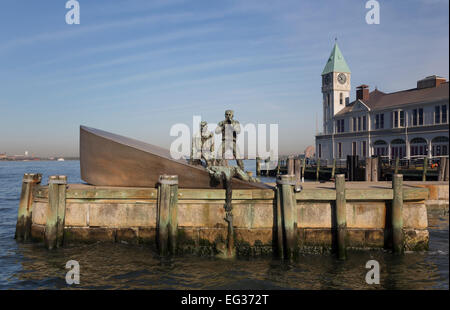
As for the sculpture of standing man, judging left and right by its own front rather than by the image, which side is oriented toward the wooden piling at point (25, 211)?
right

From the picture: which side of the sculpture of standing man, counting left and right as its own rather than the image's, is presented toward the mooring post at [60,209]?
right

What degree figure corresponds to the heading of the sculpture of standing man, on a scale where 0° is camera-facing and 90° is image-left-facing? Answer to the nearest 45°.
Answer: approximately 0°

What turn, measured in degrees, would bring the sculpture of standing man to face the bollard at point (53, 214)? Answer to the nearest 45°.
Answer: approximately 90° to its right

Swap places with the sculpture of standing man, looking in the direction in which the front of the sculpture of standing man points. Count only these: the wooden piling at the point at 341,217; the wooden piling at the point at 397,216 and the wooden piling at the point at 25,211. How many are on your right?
1

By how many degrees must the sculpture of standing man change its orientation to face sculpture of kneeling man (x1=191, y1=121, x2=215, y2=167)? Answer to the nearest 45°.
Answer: approximately 135° to its right

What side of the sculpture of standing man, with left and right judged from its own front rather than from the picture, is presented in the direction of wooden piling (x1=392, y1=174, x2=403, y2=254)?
left
